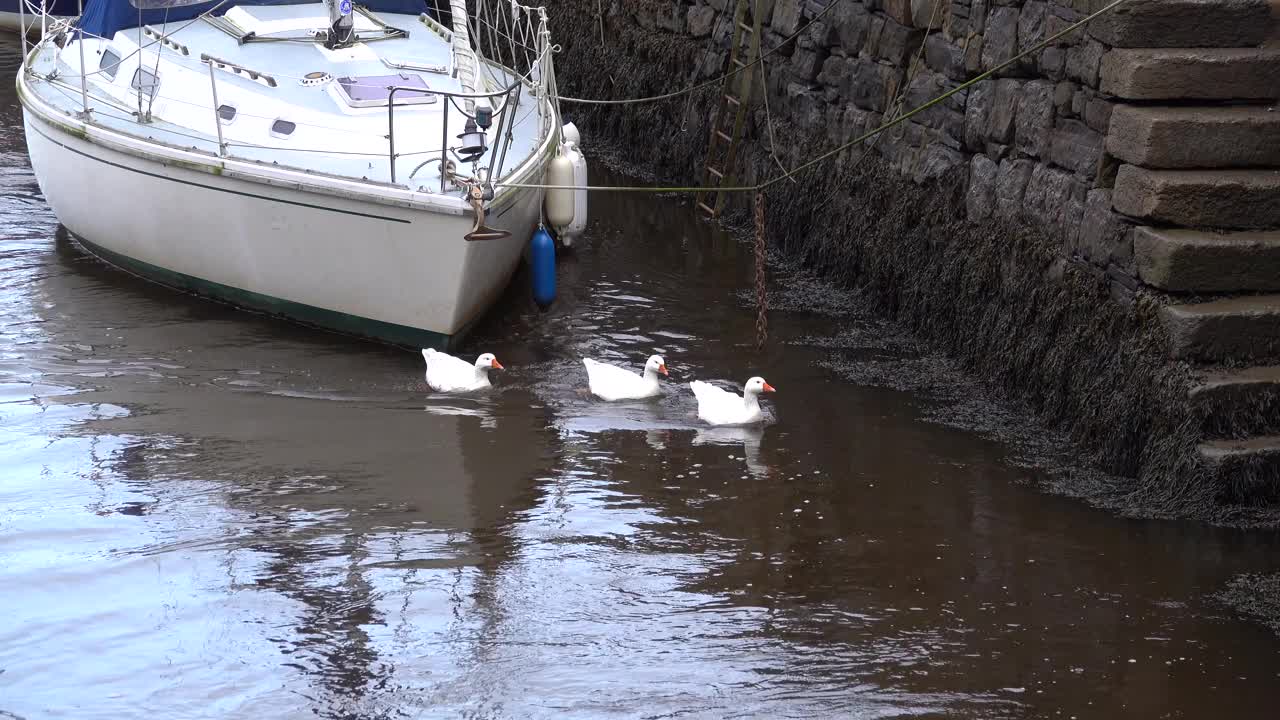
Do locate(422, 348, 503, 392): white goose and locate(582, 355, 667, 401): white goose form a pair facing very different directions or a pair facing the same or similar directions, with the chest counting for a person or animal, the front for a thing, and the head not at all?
same or similar directions

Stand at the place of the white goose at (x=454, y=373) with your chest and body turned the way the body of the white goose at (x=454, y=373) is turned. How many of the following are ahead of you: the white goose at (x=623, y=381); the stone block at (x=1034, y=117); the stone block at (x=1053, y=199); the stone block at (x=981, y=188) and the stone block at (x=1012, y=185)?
5

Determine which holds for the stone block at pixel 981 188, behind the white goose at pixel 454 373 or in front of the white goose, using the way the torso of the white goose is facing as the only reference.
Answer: in front

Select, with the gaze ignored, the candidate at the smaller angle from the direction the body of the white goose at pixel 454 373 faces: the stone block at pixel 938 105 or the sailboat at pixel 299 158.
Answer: the stone block

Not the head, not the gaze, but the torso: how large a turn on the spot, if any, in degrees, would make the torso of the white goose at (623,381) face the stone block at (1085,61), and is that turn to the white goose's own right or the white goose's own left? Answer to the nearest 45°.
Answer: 0° — it already faces it

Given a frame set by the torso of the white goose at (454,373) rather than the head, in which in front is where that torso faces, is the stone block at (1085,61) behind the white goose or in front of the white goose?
in front

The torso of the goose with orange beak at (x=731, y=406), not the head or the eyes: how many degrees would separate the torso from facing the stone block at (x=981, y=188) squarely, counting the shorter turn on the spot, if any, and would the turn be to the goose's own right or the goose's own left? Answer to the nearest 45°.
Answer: approximately 45° to the goose's own left

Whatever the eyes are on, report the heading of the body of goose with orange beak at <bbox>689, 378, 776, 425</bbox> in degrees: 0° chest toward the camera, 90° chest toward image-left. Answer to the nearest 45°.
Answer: approximately 270°

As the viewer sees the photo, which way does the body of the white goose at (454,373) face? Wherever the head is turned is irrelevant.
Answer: to the viewer's right

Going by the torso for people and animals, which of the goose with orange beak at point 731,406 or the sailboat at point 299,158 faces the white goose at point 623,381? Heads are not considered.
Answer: the sailboat

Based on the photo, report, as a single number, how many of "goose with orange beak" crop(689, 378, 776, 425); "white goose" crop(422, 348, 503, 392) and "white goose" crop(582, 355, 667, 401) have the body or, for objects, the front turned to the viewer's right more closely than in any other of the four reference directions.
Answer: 3

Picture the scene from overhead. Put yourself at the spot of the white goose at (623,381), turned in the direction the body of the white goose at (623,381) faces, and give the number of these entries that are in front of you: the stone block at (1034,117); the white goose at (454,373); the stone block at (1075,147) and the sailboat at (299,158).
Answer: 2

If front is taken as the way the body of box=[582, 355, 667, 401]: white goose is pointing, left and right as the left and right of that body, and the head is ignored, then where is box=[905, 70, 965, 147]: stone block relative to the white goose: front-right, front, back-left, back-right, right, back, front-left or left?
front-left

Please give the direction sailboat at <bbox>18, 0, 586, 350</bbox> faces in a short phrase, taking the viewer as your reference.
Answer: facing the viewer and to the right of the viewer

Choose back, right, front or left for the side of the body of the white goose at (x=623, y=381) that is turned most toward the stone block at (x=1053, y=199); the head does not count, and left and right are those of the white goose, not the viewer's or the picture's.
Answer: front

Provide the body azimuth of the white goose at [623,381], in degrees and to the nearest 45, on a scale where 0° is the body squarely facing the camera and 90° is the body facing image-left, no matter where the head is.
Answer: approximately 270°
